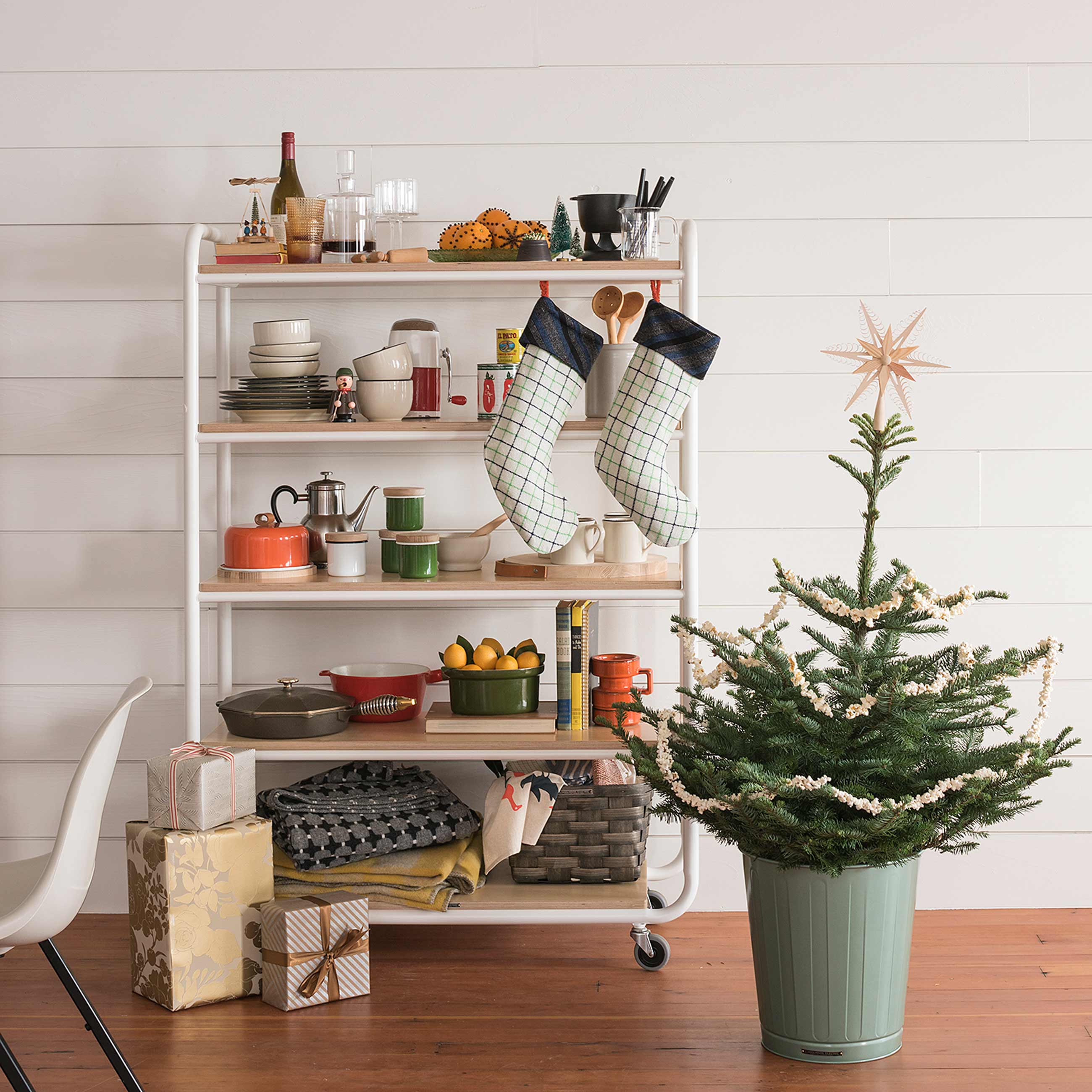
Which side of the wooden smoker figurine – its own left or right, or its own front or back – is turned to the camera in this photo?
front

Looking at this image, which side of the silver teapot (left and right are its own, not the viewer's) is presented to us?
right

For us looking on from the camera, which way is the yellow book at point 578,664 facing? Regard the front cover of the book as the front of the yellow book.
facing to the right of the viewer
